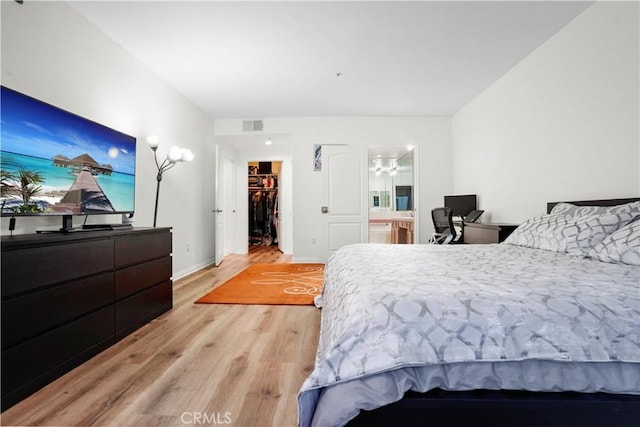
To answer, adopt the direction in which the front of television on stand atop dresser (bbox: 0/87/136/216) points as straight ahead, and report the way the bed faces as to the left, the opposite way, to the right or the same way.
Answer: the opposite way

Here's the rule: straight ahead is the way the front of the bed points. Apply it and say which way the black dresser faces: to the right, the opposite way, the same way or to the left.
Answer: the opposite way

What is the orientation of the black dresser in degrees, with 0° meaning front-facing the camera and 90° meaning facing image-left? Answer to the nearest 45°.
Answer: approximately 315°

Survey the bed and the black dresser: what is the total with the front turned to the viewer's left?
1

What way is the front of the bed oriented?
to the viewer's left

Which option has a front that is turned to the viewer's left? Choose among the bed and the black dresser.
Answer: the bed

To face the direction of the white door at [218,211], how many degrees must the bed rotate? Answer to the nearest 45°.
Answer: approximately 45° to its right

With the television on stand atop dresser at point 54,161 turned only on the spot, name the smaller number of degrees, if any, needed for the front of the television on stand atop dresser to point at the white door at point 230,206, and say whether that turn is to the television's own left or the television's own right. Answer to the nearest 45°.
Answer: approximately 90° to the television's own left

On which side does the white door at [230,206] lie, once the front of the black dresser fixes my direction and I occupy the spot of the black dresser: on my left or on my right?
on my left

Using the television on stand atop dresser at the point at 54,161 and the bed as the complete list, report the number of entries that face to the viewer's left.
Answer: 1

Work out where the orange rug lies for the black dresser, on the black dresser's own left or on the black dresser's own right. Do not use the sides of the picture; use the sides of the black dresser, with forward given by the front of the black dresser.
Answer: on the black dresser's own left

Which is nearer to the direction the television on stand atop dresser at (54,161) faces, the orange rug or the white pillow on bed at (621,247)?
the white pillow on bed
